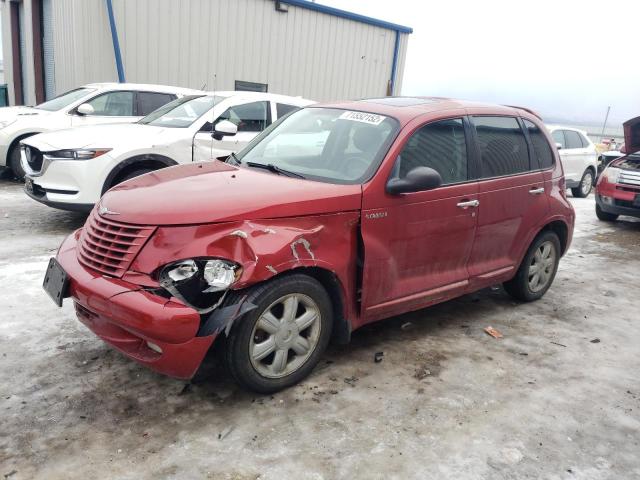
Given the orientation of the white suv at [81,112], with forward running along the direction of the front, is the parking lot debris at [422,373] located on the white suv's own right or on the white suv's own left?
on the white suv's own left

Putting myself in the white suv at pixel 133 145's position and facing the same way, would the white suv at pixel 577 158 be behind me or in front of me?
behind

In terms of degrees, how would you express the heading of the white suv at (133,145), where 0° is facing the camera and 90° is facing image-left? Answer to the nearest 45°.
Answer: approximately 45°

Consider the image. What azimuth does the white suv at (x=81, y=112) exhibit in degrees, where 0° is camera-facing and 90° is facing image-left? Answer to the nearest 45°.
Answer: approximately 45°

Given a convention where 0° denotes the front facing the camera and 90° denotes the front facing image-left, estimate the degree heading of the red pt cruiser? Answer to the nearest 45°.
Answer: approximately 45°

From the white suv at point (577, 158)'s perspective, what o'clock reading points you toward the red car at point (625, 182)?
The red car is roughly at 8 o'clock from the white suv.

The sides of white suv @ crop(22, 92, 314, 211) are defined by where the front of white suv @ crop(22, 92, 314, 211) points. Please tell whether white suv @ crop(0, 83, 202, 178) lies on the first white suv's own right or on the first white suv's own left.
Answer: on the first white suv's own right

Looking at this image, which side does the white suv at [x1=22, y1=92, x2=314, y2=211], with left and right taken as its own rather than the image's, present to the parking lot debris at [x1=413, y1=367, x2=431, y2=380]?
left
